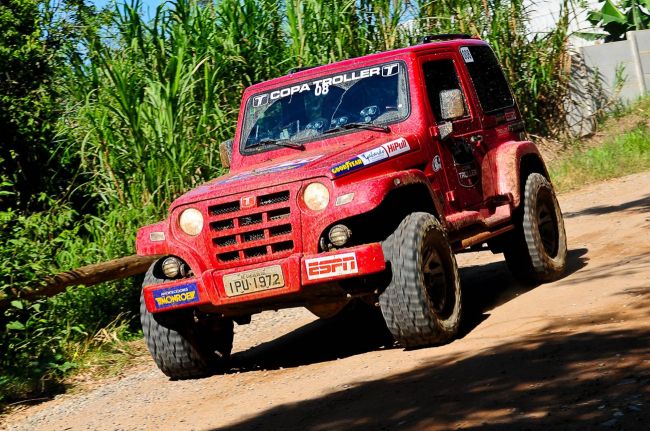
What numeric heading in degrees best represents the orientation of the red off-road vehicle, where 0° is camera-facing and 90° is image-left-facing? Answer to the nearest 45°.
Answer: approximately 45°
